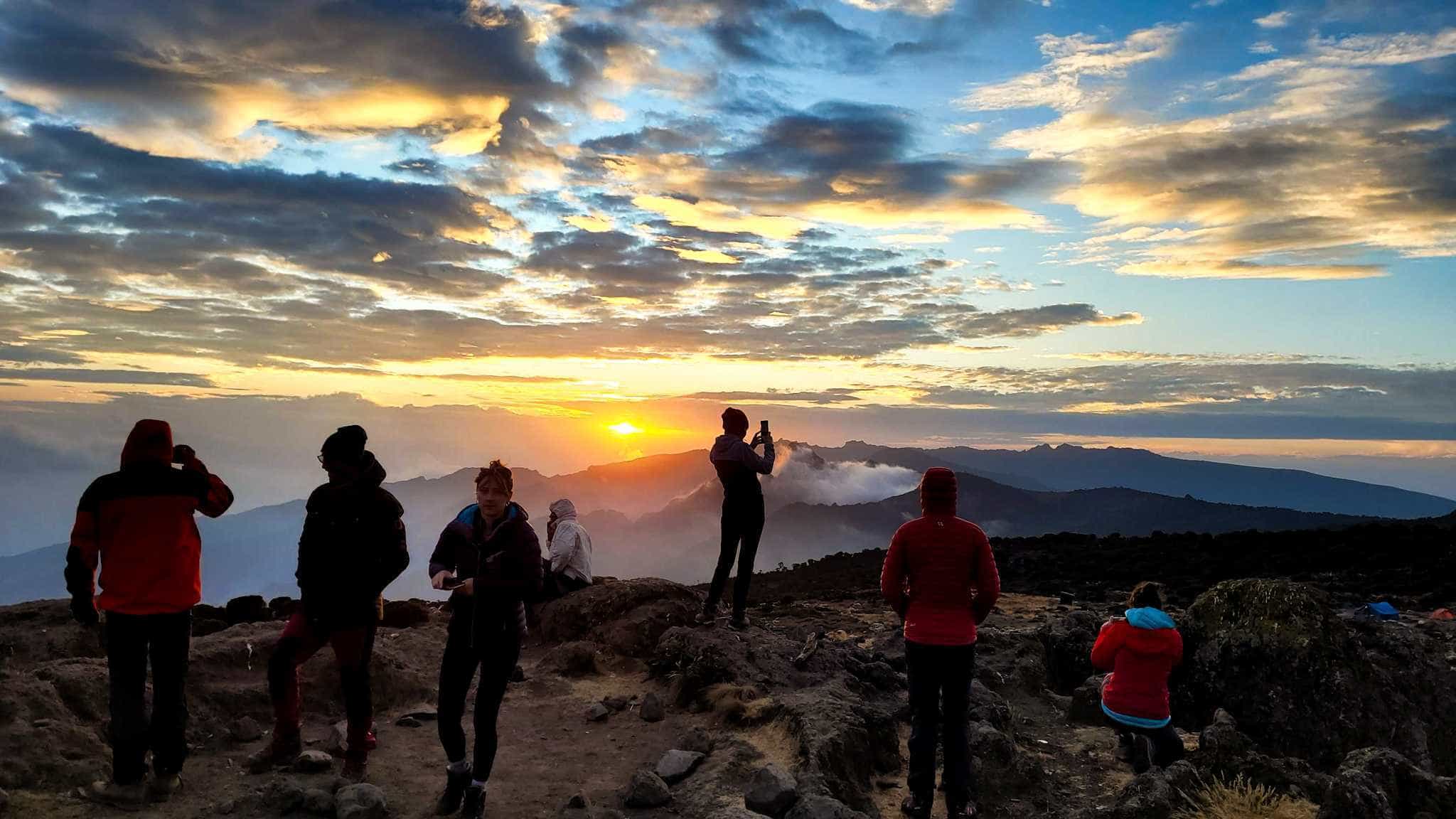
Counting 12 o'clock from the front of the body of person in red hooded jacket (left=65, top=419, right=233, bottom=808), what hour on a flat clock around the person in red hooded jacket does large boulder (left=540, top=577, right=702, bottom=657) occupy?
The large boulder is roughly at 2 o'clock from the person in red hooded jacket.

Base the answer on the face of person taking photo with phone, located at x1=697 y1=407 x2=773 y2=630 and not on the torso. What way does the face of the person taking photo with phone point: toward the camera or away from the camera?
away from the camera

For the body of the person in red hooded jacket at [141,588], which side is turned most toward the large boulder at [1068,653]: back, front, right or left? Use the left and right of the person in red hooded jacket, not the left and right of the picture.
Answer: right

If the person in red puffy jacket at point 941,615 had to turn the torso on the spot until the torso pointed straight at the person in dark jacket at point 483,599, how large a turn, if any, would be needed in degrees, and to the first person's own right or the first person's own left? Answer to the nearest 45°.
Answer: approximately 135° to the first person's own left

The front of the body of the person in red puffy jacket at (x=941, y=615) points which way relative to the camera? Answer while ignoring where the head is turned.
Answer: away from the camera

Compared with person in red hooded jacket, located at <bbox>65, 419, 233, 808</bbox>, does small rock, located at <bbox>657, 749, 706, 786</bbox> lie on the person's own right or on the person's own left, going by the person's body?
on the person's own right

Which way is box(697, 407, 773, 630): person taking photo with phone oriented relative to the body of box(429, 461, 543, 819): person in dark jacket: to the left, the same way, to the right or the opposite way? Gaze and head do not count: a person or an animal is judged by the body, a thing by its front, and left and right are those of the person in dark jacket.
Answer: the opposite way

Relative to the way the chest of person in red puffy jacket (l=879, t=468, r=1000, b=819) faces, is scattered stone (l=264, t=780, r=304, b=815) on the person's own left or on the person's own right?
on the person's own left
